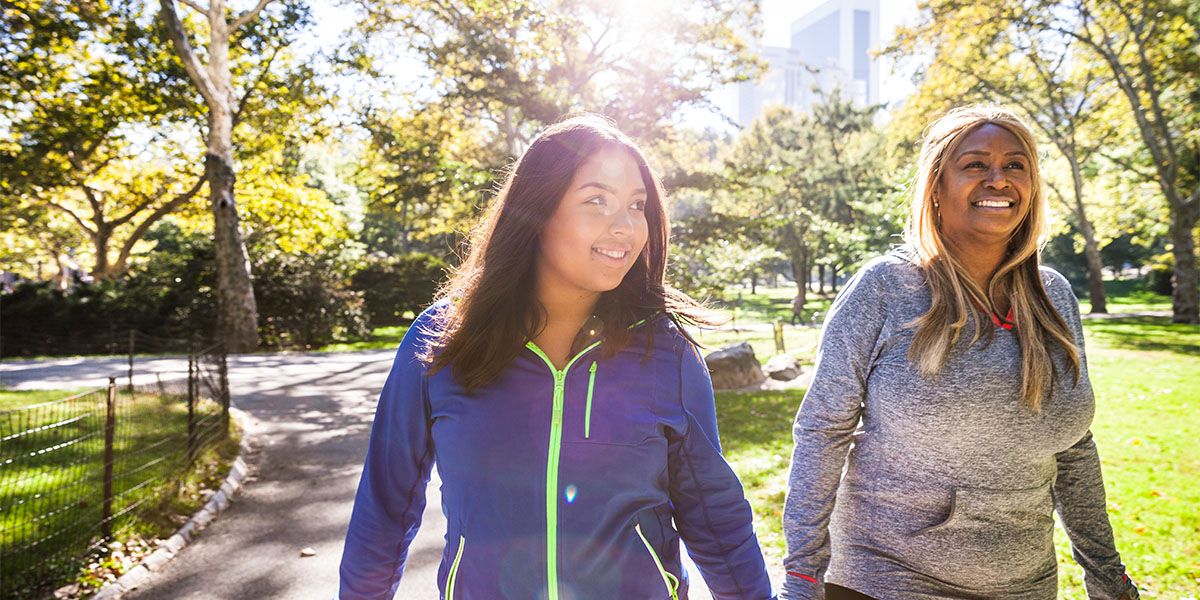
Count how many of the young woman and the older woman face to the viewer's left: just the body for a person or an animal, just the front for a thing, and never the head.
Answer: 0

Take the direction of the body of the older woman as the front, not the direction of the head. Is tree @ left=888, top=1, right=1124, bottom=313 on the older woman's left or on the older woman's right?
on the older woman's left

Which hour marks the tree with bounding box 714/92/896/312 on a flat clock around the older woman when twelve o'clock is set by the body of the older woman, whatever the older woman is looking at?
The tree is roughly at 7 o'clock from the older woman.

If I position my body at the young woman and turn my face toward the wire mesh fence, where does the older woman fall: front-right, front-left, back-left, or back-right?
back-right

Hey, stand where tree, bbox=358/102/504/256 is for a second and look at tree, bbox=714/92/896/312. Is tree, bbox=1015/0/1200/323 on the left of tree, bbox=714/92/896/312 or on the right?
right

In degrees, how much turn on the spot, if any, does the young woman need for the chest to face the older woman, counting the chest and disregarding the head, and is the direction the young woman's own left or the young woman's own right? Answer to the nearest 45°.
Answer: approximately 90° to the young woman's own left

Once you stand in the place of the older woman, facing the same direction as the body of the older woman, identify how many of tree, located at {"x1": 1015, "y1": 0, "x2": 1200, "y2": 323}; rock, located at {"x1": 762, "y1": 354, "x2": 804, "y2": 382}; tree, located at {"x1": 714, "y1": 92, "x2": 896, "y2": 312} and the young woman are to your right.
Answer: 1

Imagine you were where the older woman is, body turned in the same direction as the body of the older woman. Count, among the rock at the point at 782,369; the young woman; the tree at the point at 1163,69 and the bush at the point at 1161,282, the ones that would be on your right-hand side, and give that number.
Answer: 1

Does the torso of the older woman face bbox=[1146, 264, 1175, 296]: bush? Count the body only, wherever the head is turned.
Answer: no

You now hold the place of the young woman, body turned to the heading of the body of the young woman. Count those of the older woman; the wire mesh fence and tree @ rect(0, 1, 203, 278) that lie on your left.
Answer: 1

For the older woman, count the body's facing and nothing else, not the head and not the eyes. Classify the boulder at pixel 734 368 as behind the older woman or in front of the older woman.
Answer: behind

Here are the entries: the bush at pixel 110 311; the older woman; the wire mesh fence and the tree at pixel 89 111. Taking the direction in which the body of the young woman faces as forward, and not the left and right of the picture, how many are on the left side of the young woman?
1

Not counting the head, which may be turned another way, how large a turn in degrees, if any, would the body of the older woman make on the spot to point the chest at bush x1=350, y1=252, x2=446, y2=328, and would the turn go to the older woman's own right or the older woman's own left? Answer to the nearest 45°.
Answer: approximately 180°

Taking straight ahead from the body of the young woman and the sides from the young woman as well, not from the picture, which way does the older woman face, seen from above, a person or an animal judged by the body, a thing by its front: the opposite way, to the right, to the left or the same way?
the same way

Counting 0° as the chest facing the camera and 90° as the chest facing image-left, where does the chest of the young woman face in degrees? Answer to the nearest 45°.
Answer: approximately 0°

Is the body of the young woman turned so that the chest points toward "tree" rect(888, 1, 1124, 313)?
no

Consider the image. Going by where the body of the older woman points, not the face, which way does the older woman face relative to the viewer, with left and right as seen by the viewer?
facing the viewer and to the right of the viewer

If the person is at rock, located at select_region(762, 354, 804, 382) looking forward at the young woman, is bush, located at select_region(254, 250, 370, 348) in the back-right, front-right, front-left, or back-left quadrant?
back-right

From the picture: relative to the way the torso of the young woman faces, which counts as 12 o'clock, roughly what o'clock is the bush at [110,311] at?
The bush is roughly at 5 o'clock from the young woman.

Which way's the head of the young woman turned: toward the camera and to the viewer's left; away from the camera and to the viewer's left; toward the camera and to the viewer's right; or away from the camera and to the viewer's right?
toward the camera and to the viewer's right
